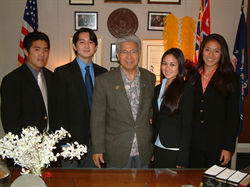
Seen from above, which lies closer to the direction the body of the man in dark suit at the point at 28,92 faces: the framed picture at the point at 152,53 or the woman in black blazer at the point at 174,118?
the woman in black blazer

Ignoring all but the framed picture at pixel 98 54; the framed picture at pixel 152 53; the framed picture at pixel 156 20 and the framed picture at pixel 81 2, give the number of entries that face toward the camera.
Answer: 4

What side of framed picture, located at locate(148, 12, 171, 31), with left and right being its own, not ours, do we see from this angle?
front

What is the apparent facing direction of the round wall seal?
toward the camera

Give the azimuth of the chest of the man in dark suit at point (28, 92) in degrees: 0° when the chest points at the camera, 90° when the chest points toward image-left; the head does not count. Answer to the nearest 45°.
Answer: approximately 315°

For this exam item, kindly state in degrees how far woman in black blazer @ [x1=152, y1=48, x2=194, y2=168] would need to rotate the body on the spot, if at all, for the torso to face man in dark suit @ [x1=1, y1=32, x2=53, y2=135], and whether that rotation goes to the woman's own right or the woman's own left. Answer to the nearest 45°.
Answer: approximately 45° to the woman's own right

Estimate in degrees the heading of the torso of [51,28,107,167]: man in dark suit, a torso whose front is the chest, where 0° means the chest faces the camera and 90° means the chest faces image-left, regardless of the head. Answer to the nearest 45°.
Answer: approximately 315°

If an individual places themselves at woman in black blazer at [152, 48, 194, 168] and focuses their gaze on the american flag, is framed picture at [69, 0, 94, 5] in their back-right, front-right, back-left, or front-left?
front-right

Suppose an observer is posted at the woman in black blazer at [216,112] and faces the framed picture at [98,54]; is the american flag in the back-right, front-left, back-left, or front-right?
front-left
